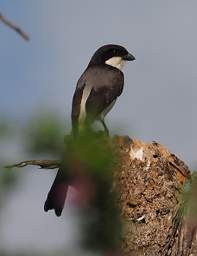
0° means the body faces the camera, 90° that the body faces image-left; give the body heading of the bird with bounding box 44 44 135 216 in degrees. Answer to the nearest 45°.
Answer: approximately 225°
